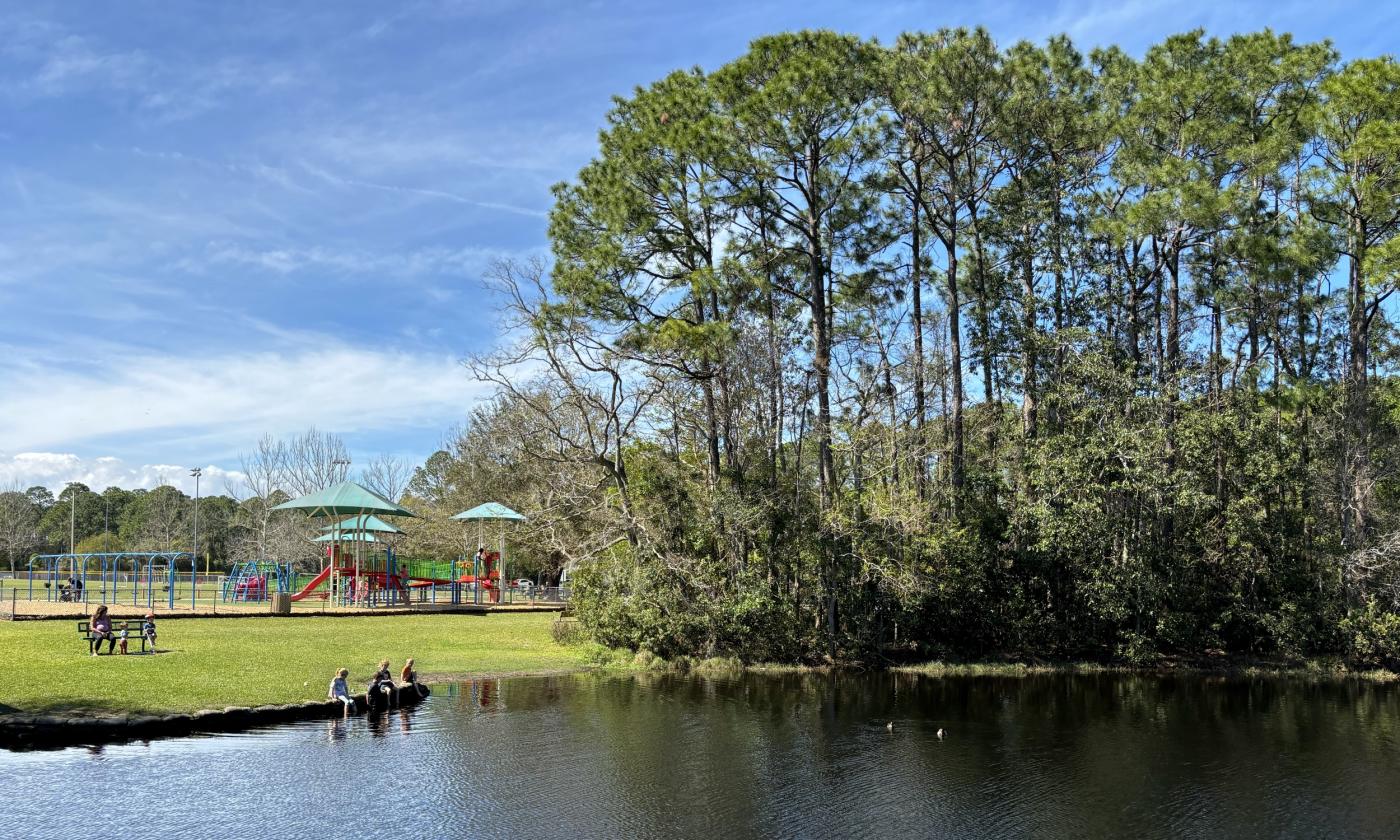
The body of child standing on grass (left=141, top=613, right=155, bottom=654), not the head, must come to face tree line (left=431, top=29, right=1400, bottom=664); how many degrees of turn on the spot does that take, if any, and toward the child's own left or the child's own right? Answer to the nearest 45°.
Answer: approximately 90° to the child's own left

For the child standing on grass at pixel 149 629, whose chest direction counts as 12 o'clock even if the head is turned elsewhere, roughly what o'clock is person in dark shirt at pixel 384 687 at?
The person in dark shirt is roughly at 11 o'clock from the child standing on grass.

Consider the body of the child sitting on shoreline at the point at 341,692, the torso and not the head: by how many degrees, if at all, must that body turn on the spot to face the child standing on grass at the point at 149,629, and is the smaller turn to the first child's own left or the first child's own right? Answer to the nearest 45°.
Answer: approximately 180°

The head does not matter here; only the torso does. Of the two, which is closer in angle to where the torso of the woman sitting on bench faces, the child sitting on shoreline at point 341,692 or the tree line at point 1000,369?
the child sitting on shoreline

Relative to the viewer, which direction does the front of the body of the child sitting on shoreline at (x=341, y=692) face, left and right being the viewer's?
facing the viewer and to the right of the viewer

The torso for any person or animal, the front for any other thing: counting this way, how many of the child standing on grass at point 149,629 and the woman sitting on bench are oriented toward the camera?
2

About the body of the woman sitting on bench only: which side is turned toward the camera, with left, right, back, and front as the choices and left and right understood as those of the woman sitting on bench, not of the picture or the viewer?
front

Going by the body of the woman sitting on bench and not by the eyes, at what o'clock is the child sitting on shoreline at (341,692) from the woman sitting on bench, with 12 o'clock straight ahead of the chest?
The child sitting on shoreline is roughly at 11 o'clock from the woman sitting on bench.

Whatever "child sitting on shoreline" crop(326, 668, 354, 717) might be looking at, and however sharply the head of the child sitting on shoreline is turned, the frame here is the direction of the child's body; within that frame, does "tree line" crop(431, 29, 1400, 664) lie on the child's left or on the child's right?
on the child's left

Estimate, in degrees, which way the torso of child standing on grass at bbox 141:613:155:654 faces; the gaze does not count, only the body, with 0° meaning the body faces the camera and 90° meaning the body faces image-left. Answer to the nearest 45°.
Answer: approximately 0°

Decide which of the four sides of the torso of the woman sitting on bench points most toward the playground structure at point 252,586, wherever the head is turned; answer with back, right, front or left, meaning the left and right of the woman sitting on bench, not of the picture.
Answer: back

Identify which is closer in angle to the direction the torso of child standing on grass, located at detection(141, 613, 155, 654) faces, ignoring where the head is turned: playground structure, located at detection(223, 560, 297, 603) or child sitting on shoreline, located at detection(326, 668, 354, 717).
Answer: the child sitting on shoreline
